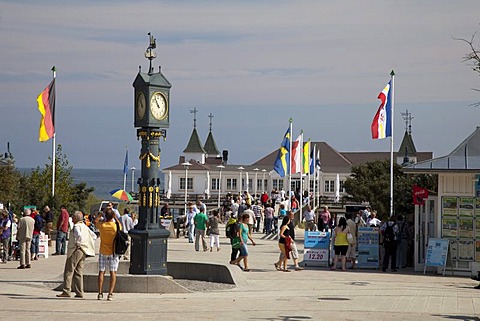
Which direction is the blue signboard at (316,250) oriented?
toward the camera

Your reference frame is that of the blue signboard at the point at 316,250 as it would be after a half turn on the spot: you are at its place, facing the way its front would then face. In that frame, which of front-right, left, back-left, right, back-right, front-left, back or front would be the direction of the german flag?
front-left

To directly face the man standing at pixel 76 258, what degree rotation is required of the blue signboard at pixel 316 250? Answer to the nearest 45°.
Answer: approximately 45° to its right

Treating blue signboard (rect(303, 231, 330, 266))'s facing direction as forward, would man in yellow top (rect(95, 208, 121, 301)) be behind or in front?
in front

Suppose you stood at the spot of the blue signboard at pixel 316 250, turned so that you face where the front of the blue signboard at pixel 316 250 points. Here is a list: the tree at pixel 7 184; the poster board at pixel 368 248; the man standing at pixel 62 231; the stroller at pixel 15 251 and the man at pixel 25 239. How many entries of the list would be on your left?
1

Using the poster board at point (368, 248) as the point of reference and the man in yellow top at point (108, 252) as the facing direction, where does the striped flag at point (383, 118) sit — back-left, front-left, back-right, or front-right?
back-right

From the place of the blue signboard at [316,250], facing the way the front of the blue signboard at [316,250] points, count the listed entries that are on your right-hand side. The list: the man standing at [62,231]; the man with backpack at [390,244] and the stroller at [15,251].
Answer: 2

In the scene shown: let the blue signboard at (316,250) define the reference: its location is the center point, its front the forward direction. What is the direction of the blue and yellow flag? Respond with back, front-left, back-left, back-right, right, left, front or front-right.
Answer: back

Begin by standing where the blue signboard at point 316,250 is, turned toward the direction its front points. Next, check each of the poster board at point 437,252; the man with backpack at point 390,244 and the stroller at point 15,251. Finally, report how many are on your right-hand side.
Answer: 1

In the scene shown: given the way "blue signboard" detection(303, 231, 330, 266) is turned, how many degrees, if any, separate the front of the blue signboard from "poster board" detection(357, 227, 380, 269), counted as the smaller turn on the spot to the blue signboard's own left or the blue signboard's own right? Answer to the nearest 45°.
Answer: approximately 90° to the blue signboard's own left

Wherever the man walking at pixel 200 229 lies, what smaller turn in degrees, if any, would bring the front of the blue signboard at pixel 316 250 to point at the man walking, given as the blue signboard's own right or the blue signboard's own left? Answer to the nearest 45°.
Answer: approximately 135° to the blue signboard's own right

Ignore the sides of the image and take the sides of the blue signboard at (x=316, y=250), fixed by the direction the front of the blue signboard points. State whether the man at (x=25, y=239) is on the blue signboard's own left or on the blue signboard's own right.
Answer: on the blue signboard's own right

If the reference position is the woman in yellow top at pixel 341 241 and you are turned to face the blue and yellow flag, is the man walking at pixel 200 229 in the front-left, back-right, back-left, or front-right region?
front-left

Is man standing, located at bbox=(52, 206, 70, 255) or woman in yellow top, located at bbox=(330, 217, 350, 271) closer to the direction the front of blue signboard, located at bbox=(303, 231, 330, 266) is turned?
the woman in yellow top

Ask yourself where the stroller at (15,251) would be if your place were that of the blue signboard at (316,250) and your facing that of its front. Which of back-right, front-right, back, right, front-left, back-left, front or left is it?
right
